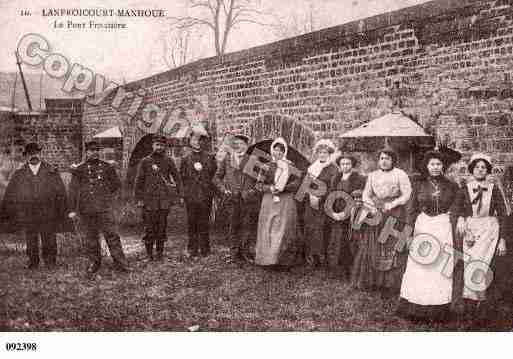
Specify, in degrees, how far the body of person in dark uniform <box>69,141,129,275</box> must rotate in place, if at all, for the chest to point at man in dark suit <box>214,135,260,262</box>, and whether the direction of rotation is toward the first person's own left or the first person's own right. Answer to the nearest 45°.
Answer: approximately 90° to the first person's own left

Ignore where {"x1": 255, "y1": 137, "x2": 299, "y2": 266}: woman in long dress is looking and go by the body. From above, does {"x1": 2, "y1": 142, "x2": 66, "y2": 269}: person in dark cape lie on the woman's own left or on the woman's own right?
on the woman's own right

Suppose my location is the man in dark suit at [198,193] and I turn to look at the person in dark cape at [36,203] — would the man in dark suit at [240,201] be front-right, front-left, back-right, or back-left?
back-left

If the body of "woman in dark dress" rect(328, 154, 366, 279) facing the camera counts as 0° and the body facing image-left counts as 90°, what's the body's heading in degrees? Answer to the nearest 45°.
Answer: approximately 0°

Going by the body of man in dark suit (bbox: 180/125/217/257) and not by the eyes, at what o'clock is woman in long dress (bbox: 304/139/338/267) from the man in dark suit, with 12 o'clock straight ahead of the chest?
The woman in long dress is roughly at 10 o'clock from the man in dark suit.

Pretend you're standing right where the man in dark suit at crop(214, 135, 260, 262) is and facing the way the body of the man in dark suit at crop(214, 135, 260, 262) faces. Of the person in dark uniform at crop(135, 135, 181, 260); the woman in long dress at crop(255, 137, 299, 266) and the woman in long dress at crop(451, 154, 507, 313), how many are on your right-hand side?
1

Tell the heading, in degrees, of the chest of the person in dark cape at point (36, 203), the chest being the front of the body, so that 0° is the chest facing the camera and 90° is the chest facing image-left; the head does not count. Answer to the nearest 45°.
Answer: approximately 0°

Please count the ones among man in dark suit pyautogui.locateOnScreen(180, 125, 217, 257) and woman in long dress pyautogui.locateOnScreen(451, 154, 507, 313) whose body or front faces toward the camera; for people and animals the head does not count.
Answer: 2
